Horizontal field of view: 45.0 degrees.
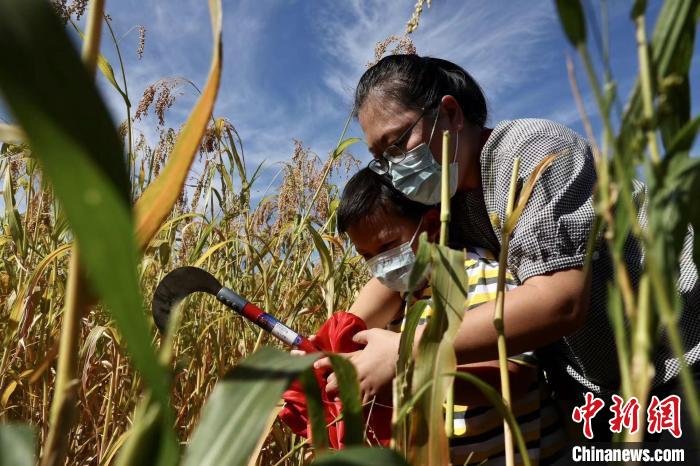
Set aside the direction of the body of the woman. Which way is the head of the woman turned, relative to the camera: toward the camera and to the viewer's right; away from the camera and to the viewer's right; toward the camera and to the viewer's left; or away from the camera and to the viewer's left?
toward the camera and to the viewer's left

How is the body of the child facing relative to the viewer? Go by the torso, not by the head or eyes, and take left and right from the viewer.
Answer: facing the viewer and to the left of the viewer

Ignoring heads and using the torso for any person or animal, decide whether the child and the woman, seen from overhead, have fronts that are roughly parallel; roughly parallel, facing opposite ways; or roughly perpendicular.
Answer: roughly parallel

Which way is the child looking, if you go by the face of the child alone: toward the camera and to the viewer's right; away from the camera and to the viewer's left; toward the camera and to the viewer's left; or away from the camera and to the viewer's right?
toward the camera and to the viewer's left

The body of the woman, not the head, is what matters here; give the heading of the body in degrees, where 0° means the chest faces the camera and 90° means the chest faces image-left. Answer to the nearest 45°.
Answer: approximately 45°
